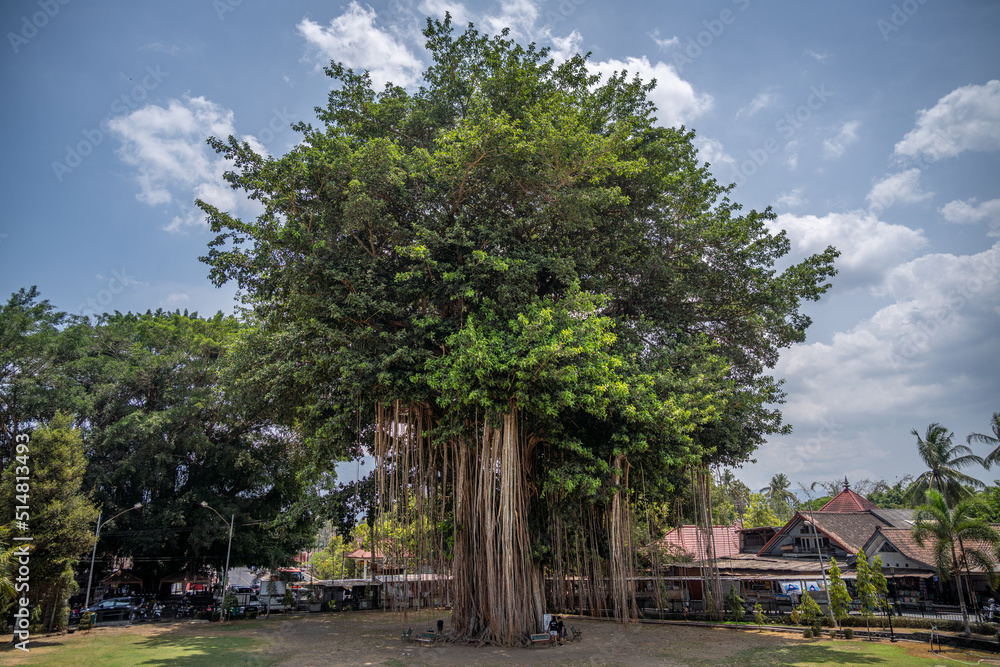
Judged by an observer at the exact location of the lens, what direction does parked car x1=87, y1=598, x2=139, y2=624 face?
facing to the left of the viewer

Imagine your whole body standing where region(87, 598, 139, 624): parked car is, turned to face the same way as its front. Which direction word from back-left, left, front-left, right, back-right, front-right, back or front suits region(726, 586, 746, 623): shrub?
back-left

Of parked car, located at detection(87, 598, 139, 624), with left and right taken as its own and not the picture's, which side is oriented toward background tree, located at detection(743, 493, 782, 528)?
back

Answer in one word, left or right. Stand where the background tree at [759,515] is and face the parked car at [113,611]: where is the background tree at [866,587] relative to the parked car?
left

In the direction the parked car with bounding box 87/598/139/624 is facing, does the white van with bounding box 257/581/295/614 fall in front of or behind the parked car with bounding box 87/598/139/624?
behind

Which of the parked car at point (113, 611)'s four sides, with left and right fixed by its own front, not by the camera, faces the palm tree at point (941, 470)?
back

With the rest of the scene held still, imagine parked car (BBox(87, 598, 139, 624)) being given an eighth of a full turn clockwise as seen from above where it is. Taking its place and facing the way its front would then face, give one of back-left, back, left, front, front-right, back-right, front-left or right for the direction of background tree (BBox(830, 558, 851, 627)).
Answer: back

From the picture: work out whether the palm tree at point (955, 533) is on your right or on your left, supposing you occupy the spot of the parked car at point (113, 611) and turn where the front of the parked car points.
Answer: on your left

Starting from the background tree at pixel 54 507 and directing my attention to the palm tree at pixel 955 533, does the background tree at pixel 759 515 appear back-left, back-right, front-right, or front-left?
front-left
